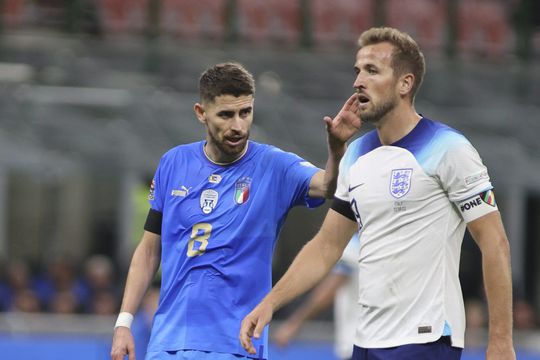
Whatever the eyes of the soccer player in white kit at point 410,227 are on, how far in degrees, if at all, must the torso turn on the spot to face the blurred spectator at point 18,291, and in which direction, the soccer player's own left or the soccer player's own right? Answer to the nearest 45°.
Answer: approximately 90° to the soccer player's own right

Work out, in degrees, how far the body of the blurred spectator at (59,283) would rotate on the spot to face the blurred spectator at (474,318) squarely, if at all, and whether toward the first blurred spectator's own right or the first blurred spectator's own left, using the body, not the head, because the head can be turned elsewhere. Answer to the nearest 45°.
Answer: approximately 45° to the first blurred spectator's own left

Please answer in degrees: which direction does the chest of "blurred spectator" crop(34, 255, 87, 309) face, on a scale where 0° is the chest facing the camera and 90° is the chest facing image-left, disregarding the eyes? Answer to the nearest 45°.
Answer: approximately 0°

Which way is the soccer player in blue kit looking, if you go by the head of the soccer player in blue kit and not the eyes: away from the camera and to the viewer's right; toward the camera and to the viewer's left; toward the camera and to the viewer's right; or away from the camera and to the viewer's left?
toward the camera and to the viewer's right

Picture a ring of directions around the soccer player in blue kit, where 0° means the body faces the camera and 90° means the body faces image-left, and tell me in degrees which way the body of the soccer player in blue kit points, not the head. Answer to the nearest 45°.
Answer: approximately 0°

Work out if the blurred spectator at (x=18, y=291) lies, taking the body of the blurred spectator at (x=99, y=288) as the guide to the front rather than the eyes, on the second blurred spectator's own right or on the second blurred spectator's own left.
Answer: on the second blurred spectator's own right

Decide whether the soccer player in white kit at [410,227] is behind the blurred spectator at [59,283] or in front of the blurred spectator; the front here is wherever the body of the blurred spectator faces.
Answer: in front

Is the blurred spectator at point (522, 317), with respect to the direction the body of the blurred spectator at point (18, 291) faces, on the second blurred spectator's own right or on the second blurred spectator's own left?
on the second blurred spectator's own left
